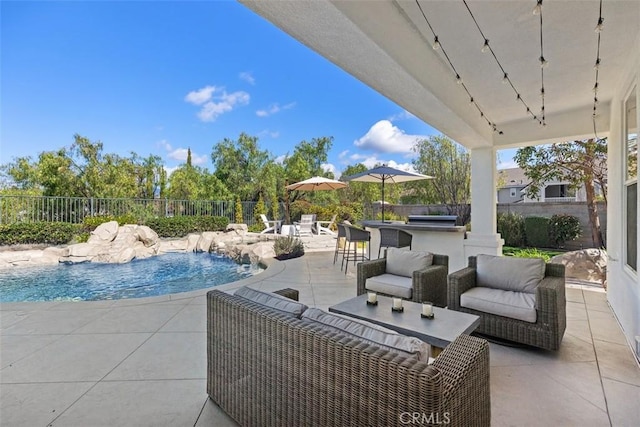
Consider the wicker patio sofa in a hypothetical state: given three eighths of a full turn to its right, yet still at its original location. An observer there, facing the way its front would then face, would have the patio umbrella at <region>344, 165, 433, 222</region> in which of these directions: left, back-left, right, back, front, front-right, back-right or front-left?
back

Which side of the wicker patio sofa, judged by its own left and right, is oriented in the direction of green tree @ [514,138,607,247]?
front

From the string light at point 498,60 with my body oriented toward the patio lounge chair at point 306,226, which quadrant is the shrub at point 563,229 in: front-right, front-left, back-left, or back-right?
front-right

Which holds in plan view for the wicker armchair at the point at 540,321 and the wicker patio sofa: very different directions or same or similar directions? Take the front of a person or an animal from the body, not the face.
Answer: very different directions

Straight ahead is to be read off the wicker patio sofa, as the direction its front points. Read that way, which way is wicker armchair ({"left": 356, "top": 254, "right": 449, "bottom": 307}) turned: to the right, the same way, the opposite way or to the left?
the opposite way

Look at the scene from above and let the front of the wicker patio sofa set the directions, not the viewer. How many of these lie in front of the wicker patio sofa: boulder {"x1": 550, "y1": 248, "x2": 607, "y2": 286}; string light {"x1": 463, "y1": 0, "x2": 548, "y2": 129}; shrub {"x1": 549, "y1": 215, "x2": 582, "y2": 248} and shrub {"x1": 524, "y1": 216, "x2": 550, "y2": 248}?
4

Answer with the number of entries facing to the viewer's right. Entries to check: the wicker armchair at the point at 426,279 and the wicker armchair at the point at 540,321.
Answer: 0

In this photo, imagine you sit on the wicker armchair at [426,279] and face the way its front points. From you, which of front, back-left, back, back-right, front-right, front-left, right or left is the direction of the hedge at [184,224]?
right

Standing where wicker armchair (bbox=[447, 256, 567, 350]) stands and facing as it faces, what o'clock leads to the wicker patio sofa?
The wicker patio sofa is roughly at 11 o'clock from the wicker armchair.

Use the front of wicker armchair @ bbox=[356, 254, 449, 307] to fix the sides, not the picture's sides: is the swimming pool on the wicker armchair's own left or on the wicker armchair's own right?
on the wicker armchair's own right

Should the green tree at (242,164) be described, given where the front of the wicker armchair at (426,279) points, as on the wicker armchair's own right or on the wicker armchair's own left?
on the wicker armchair's own right

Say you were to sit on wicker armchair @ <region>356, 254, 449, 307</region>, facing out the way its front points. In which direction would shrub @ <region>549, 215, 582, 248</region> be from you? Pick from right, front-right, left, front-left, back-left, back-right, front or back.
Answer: back

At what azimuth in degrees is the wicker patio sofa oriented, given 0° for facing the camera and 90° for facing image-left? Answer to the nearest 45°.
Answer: approximately 225°

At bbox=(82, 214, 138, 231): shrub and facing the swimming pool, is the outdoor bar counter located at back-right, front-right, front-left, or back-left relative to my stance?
front-left

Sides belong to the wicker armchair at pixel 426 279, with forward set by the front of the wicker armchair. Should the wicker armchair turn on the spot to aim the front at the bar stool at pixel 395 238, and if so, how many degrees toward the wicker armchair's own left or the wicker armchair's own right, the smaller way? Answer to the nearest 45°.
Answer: approximately 135° to the wicker armchair's own right

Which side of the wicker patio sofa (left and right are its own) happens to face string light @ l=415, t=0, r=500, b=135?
front

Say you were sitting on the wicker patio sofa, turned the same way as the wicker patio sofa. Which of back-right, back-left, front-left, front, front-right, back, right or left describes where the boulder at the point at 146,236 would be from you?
left

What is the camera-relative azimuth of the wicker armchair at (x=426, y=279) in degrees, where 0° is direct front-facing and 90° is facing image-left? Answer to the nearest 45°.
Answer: approximately 45°

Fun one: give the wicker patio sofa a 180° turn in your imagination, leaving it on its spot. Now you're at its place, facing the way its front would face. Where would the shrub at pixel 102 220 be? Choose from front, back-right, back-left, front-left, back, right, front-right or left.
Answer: right
